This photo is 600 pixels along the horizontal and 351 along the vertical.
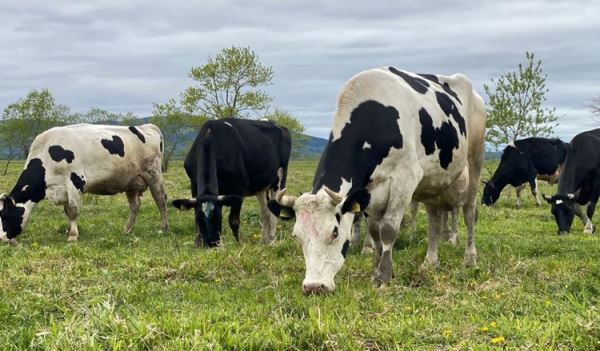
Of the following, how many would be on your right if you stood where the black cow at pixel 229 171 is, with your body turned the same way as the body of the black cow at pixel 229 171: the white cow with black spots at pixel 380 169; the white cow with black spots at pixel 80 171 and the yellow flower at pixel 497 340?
1

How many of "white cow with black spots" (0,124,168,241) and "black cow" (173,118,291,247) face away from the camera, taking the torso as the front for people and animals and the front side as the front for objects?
0

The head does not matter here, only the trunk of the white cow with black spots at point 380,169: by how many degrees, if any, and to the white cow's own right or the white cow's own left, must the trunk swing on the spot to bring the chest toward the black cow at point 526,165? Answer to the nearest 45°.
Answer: approximately 135° to the white cow's own right

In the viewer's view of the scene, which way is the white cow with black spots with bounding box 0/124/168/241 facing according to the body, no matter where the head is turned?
to the viewer's left

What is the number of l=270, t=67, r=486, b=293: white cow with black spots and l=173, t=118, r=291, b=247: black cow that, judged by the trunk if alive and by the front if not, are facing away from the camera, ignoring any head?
0

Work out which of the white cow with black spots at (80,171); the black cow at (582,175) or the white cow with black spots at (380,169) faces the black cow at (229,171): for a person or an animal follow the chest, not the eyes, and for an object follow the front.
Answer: the black cow at (582,175)

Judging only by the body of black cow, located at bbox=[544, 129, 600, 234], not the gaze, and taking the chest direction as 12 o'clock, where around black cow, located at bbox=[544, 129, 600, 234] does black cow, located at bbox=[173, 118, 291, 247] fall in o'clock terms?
black cow, located at bbox=[173, 118, 291, 247] is roughly at 12 o'clock from black cow, located at bbox=[544, 129, 600, 234].

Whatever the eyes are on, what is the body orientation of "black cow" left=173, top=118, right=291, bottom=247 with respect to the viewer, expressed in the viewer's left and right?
facing the viewer and to the left of the viewer

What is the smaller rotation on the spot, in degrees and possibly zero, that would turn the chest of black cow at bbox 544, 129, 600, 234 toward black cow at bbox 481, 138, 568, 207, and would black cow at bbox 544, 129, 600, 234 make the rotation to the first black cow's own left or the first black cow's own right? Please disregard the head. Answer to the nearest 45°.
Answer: approximately 135° to the first black cow's own right
